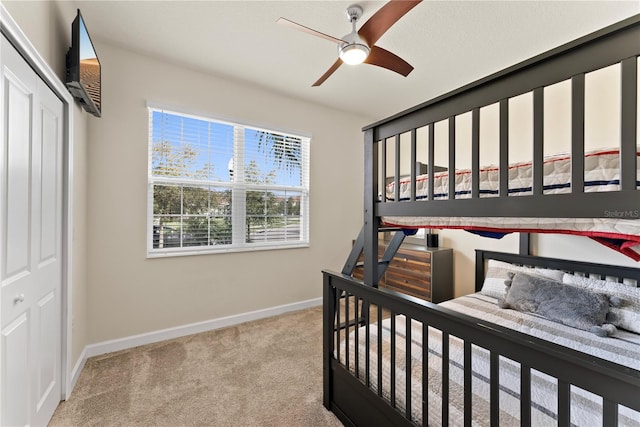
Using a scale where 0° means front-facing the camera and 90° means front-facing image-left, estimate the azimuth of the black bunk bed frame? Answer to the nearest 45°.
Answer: approximately 45°

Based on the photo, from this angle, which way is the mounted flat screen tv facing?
to the viewer's right

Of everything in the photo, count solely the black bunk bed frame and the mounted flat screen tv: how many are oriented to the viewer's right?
1

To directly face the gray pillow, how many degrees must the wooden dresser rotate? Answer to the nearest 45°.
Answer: approximately 90° to its left

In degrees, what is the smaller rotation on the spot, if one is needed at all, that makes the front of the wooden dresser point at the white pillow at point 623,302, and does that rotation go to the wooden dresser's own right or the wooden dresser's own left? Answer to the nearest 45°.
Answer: approximately 90° to the wooden dresser's own left
